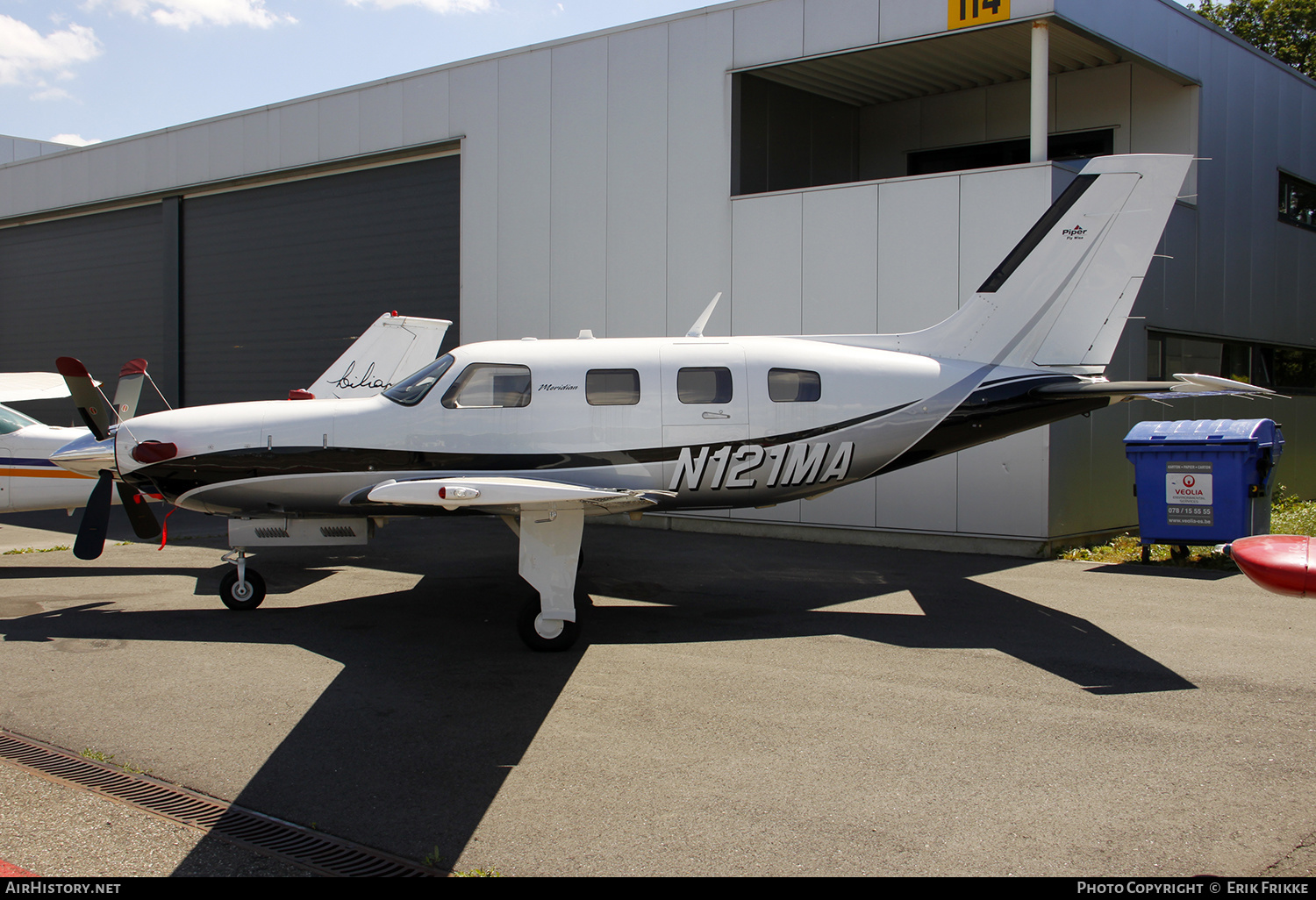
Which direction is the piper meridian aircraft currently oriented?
to the viewer's left

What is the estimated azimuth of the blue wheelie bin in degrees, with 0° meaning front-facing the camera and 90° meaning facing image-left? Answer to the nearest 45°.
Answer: approximately 0°

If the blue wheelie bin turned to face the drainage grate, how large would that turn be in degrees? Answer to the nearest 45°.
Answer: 0° — it already faces it

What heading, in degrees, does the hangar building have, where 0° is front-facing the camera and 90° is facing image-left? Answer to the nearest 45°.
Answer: approximately 45°

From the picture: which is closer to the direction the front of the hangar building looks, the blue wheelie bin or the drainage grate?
the drainage grate

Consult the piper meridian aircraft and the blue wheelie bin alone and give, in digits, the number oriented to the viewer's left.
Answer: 1

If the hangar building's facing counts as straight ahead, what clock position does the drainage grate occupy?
The drainage grate is roughly at 11 o'clock from the hangar building.
